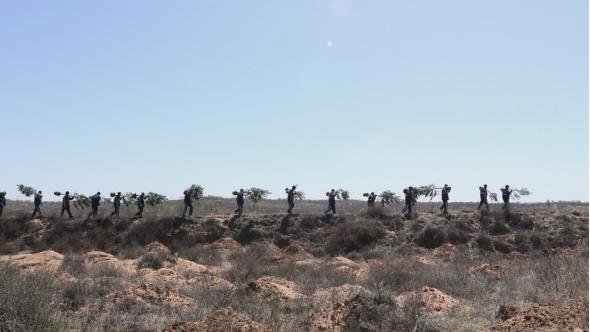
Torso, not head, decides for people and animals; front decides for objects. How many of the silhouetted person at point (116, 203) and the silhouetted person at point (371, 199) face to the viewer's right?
2

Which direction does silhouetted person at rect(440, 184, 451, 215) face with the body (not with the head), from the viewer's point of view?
to the viewer's right

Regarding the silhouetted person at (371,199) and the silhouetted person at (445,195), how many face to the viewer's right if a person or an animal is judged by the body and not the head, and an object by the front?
2

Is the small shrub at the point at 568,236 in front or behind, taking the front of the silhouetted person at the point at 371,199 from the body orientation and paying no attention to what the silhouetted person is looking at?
in front

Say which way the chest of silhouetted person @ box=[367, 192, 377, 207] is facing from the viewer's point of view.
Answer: to the viewer's right

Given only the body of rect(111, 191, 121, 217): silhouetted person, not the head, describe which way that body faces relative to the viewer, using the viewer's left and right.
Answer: facing to the right of the viewer

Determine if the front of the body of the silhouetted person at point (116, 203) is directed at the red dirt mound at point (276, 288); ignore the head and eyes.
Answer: no

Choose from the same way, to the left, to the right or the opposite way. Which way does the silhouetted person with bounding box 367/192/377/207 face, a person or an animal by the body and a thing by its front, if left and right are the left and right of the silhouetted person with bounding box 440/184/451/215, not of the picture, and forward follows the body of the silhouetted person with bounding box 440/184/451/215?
the same way
